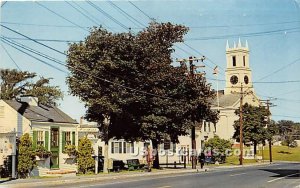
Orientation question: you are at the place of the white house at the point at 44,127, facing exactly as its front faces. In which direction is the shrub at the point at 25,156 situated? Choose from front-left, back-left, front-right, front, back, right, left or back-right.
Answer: front-right

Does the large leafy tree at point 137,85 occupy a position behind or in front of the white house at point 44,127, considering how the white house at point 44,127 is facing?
in front

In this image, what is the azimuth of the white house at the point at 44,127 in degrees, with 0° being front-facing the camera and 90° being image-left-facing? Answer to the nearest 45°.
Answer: approximately 315°

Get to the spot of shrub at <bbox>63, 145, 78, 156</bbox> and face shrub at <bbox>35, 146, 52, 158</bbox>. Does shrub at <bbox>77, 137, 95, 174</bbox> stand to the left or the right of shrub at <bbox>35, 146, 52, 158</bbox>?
left

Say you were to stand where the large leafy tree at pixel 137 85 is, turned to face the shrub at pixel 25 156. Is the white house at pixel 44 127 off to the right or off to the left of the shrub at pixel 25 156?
right

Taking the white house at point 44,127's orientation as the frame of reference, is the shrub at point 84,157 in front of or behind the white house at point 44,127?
in front
